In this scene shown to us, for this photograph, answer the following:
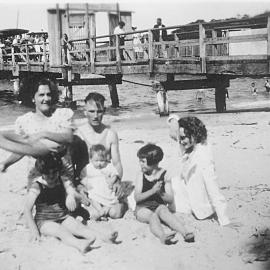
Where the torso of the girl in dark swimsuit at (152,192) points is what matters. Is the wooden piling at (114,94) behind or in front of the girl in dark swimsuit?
behind

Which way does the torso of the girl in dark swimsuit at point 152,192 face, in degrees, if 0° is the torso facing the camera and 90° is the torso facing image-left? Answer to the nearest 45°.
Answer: approximately 0°

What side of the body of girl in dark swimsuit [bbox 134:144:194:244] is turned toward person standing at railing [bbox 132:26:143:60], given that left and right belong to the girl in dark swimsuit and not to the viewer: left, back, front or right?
back

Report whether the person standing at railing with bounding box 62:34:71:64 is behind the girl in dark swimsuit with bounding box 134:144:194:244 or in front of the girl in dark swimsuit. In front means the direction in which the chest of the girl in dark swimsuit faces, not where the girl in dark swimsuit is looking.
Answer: behind

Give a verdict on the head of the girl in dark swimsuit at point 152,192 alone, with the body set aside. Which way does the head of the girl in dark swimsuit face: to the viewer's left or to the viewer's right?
to the viewer's left

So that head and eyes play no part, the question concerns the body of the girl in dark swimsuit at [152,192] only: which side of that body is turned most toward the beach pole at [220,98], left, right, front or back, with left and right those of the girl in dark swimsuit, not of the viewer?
back
